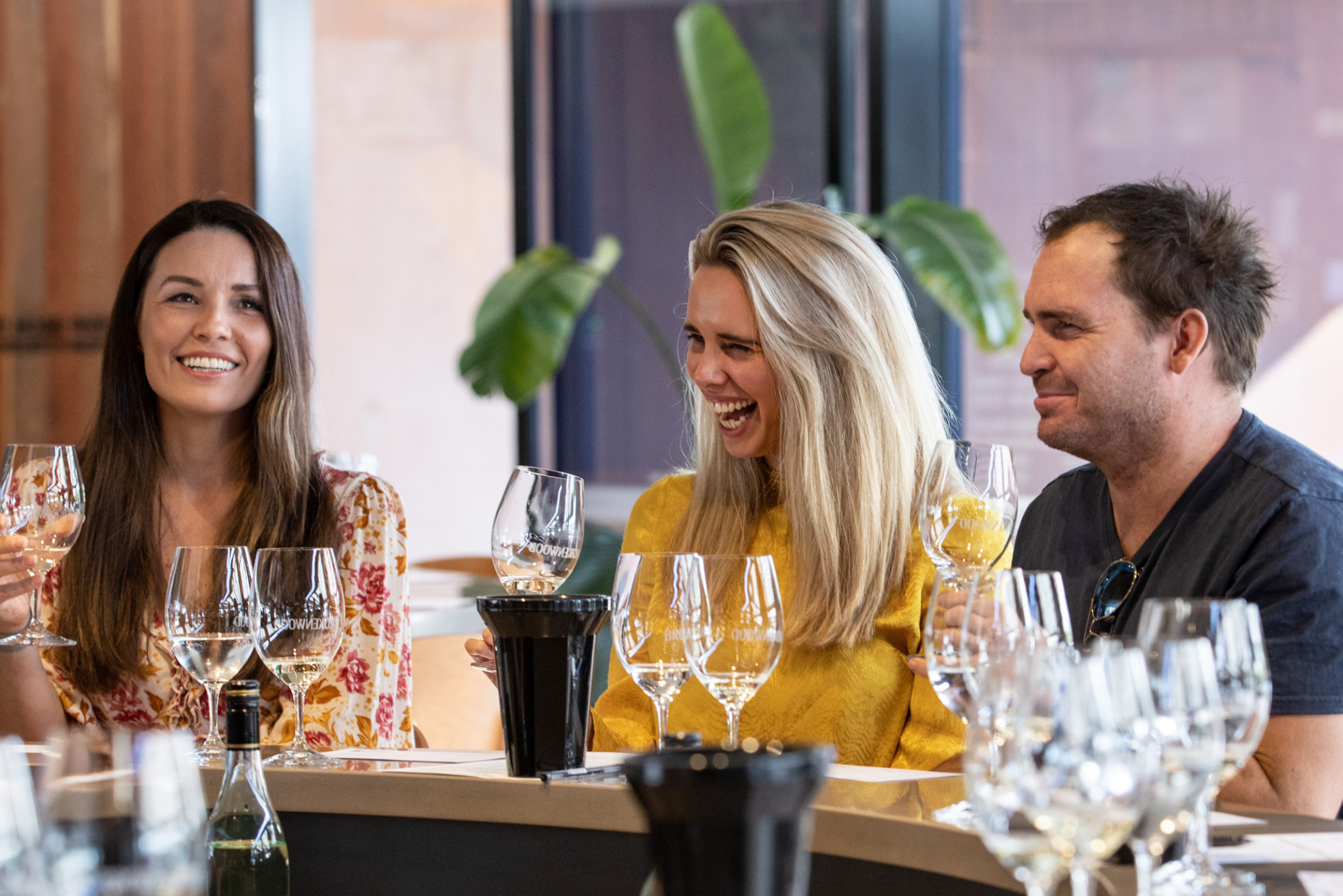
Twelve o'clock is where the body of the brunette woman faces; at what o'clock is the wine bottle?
The wine bottle is roughly at 12 o'clock from the brunette woman.

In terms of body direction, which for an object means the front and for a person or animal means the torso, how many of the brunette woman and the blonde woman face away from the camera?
0

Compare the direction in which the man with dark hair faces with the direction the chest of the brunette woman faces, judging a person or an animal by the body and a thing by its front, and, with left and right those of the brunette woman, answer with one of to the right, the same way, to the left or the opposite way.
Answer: to the right

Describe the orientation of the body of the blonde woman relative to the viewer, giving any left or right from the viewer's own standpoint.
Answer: facing the viewer and to the left of the viewer

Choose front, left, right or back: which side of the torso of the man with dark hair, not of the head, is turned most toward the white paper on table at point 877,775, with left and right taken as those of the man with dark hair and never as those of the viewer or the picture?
front

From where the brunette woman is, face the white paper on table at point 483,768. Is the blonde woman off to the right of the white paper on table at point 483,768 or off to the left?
left

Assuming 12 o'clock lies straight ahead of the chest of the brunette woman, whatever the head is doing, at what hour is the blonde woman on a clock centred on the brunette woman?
The blonde woman is roughly at 10 o'clock from the brunette woman.

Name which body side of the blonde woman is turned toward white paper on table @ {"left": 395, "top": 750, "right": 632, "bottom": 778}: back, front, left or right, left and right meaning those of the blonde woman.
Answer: front

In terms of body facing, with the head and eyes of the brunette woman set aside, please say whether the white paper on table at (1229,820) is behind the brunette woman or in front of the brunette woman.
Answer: in front

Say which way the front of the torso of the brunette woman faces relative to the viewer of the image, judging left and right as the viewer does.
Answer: facing the viewer

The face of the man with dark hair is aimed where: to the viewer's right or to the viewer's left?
to the viewer's left
